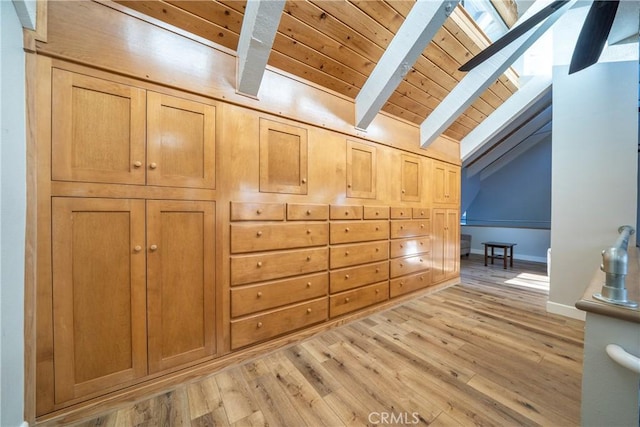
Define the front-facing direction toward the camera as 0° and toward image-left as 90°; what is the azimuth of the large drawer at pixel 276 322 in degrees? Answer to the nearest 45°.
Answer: approximately 315°

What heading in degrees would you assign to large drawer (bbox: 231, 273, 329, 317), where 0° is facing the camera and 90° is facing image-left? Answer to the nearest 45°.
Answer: approximately 315°

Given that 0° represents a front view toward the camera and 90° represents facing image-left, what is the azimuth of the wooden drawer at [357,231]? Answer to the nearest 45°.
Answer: approximately 315°

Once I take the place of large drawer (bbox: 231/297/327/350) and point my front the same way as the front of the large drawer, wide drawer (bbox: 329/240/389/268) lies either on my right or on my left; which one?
on my left

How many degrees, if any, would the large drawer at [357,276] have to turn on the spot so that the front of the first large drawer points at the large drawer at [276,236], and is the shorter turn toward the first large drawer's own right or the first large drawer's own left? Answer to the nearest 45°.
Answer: approximately 90° to the first large drawer's own right

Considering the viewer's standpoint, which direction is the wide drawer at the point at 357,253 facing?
facing the viewer and to the right of the viewer

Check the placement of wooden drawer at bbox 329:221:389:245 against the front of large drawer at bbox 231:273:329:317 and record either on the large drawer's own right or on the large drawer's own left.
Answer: on the large drawer's own left

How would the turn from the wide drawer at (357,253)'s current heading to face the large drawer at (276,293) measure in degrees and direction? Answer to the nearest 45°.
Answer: approximately 90° to its right

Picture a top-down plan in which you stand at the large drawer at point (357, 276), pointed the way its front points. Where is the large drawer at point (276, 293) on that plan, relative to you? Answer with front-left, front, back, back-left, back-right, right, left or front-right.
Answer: right
